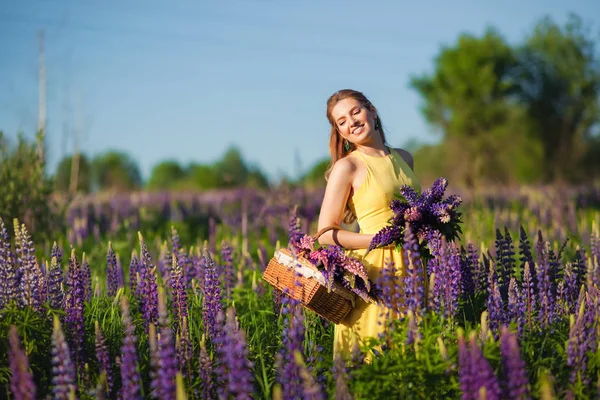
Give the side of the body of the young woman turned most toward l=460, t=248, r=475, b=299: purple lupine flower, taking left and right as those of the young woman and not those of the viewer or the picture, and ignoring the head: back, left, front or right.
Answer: left

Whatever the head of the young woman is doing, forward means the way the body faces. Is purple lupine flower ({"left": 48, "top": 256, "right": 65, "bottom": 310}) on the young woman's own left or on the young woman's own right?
on the young woman's own right

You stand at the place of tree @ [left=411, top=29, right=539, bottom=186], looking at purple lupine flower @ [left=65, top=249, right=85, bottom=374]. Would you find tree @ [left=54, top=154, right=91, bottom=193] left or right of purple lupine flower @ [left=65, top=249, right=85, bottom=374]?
right

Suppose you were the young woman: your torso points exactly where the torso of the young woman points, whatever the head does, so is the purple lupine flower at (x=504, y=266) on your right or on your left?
on your left

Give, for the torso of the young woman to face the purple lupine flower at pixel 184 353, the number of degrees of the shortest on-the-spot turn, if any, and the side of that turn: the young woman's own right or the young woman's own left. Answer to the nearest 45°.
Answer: approximately 90° to the young woman's own right

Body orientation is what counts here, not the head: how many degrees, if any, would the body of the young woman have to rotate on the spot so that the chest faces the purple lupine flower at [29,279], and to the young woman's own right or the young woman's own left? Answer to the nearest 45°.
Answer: approximately 135° to the young woman's own right

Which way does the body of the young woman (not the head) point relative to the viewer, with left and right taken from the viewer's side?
facing the viewer and to the right of the viewer

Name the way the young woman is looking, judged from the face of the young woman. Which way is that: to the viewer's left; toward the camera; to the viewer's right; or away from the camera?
toward the camera

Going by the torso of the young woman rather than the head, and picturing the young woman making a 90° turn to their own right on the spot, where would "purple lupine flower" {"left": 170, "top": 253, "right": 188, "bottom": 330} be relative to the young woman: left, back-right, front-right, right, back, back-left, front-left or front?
front-right

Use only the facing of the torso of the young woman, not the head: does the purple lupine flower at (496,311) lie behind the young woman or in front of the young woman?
in front
